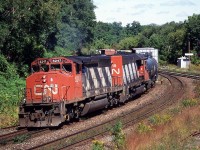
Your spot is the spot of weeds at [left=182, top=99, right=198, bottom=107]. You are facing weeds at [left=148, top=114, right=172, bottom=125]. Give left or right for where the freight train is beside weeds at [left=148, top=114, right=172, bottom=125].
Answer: right

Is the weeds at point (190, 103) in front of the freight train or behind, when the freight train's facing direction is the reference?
behind

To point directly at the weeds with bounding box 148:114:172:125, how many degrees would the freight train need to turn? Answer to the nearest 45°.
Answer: approximately 135° to its left

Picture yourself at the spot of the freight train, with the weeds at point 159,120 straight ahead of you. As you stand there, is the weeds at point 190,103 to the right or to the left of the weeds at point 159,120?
left

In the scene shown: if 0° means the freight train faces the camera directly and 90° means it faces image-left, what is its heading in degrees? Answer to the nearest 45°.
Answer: approximately 45°
